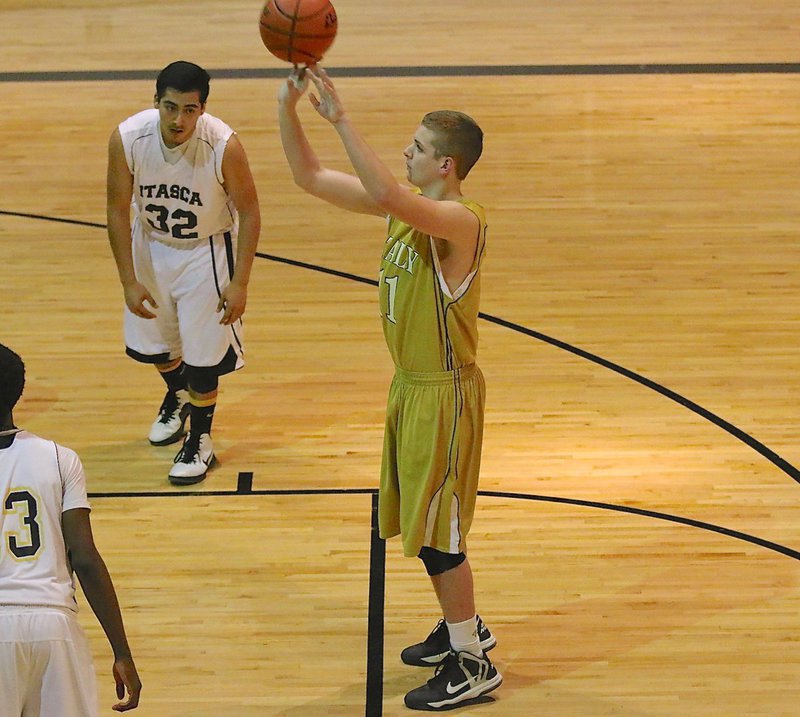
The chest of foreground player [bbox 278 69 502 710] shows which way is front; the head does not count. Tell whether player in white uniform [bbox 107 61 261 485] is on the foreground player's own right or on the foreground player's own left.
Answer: on the foreground player's own right

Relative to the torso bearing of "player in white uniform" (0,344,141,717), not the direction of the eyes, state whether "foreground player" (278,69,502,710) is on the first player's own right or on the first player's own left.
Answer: on the first player's own right

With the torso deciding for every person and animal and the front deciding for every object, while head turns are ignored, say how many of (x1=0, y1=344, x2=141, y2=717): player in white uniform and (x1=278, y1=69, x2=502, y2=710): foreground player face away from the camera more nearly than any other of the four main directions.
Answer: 1

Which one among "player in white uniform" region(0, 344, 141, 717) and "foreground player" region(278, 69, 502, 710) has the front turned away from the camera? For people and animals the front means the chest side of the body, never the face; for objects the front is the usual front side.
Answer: the player in white uniform

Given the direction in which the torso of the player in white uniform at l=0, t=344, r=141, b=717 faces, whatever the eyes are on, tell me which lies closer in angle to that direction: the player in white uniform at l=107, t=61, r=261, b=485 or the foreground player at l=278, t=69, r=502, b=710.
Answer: the player in white uniform

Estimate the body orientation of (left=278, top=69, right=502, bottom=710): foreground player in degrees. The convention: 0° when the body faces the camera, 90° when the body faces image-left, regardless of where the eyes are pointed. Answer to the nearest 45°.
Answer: approximately 90°

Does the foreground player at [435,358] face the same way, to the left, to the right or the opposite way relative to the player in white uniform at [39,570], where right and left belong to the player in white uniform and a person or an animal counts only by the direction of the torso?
to the left

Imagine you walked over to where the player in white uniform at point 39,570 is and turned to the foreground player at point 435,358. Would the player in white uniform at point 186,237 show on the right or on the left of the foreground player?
left

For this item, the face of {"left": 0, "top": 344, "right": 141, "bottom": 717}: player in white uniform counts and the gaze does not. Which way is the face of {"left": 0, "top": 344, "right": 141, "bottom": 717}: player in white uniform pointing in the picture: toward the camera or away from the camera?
away from the camera

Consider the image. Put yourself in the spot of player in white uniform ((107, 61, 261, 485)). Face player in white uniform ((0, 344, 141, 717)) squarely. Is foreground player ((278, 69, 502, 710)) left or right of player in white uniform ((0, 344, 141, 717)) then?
left

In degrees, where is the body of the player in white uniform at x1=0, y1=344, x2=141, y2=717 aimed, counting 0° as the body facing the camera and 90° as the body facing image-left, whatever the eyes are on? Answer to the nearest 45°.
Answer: approximately 180°
